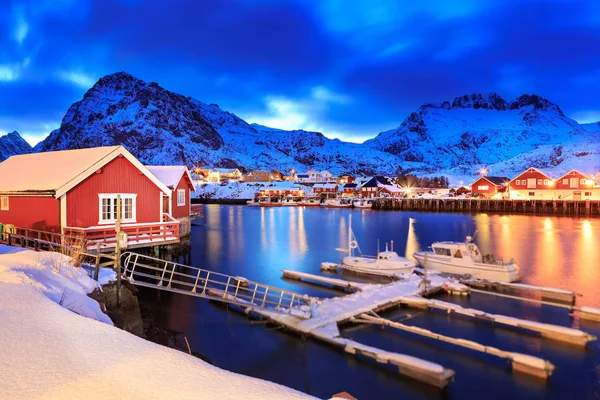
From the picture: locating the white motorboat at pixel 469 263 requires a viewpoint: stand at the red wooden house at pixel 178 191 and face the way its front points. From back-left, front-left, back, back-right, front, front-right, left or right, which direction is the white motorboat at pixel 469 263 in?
front

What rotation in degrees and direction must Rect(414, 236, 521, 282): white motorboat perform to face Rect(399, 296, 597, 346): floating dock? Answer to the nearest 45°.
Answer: approximately 135° to its left

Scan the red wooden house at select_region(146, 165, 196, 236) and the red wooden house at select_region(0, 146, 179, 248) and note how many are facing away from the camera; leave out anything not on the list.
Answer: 0

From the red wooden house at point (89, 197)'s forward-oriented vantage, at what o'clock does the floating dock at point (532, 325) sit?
The floating dock is roughly at 12 o'clock from the red wooden house.

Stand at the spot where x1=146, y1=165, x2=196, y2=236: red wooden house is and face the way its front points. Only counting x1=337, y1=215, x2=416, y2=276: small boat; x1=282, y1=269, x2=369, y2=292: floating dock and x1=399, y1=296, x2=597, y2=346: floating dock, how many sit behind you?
0

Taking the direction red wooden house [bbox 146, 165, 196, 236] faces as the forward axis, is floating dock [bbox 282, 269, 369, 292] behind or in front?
in front

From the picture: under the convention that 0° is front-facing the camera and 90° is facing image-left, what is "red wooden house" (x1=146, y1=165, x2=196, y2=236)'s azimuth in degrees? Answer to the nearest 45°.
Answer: approximately 315°

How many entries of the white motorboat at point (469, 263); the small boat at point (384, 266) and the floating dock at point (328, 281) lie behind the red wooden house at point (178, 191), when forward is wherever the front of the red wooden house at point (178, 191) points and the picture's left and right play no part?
0

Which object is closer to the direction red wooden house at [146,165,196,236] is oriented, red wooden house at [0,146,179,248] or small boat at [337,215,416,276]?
the small boat

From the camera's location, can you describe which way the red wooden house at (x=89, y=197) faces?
facing the viewer and to the right of the viewer

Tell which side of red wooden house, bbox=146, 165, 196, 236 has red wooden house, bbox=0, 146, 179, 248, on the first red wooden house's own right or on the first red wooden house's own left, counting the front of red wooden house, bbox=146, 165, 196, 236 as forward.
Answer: on the first red wooden house's own right

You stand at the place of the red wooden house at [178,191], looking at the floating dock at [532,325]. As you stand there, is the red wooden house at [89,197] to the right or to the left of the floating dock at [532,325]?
right

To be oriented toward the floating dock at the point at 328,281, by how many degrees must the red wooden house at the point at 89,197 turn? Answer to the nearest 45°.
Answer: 0° — it already faces it

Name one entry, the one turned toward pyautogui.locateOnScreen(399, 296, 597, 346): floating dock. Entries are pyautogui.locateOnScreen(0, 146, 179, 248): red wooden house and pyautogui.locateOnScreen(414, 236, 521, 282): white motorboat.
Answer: the red wooden house

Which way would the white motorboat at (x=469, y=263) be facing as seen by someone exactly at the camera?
facing away from the viewer and to the left of the viewer

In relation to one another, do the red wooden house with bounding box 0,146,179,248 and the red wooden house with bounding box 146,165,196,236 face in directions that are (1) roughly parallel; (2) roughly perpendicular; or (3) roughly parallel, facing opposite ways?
roughly parallel
